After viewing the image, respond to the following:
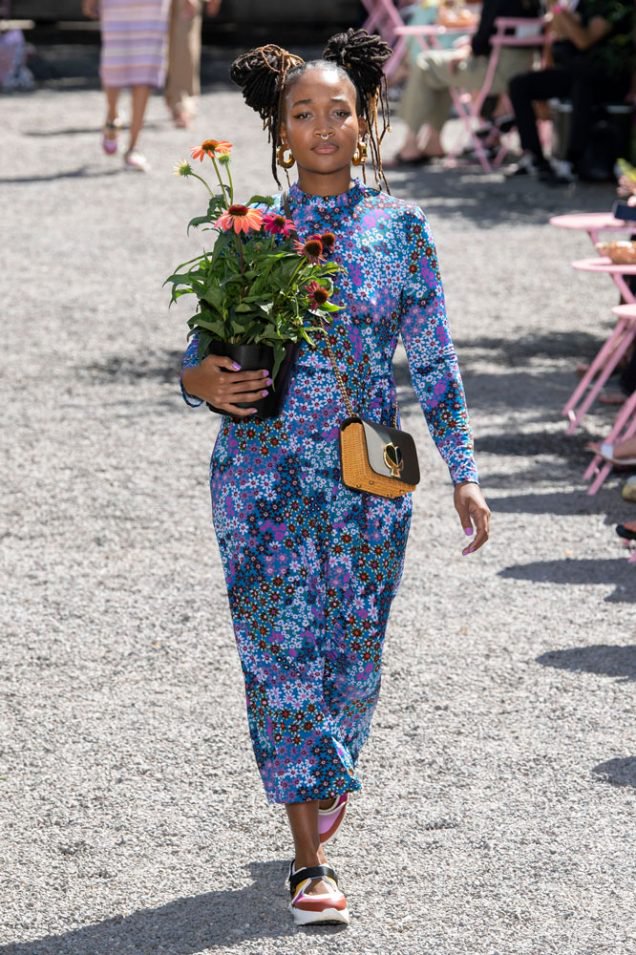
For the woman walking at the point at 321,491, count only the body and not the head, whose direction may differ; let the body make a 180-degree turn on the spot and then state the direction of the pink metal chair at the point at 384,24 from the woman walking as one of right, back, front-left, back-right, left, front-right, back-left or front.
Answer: front

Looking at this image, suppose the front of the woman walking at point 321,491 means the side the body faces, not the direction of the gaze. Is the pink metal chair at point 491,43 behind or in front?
behind

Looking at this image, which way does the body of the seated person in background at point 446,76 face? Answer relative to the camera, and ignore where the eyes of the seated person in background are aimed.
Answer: to the viewer's left

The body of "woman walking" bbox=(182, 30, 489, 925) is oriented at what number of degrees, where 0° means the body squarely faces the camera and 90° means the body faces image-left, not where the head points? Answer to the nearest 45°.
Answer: approximately 0°
